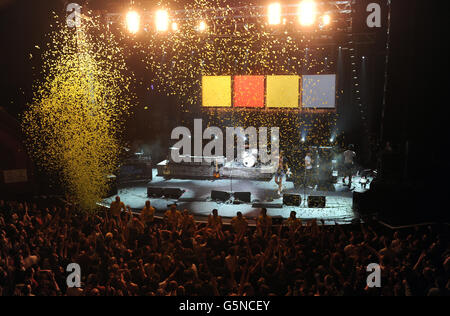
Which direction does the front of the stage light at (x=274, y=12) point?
toward the camera

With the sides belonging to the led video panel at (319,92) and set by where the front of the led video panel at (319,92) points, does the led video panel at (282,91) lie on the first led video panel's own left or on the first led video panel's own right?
on the first led video panel's own right

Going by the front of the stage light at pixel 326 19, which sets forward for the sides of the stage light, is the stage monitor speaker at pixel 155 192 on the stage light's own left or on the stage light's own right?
on the stage light's own right

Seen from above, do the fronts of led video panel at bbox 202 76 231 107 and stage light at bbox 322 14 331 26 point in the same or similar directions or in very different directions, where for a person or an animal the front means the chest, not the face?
same or similar directions

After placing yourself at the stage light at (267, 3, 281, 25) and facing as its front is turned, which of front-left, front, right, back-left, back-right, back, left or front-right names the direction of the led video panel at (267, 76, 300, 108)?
back

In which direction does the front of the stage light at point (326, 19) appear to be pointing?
toward the camera

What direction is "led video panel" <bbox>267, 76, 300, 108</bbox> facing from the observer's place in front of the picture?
facing the viewer

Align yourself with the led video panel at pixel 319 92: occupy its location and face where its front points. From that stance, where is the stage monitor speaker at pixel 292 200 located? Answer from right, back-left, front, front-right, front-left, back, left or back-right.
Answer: front

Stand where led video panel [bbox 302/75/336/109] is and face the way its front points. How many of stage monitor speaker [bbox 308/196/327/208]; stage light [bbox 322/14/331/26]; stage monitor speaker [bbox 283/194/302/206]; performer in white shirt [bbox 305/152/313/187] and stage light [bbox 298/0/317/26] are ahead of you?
5
